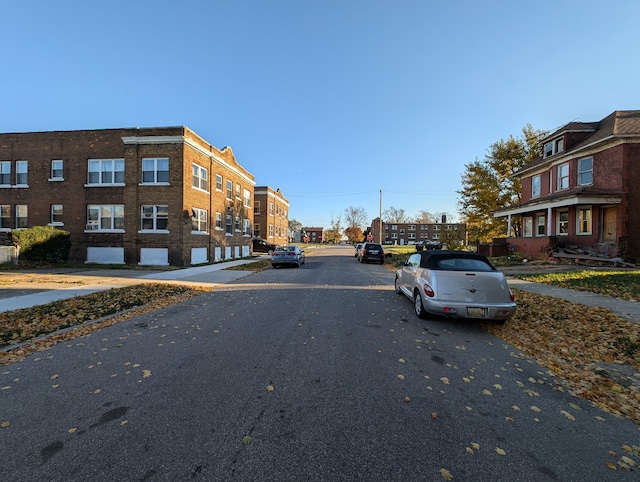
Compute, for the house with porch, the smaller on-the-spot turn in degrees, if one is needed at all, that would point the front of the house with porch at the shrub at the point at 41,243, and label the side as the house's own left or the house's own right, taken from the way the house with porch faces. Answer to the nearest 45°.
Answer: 0° — it already faces it

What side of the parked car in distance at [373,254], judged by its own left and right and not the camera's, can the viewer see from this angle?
back

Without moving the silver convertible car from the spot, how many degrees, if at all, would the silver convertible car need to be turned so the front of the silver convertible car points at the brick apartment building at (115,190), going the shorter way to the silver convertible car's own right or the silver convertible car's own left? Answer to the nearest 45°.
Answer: approximately 45° to the silver convertible car's own left

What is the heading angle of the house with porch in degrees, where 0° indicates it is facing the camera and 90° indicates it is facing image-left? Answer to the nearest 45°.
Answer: approximately 45°

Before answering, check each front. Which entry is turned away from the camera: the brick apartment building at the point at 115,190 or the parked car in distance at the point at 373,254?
the parked car in distance

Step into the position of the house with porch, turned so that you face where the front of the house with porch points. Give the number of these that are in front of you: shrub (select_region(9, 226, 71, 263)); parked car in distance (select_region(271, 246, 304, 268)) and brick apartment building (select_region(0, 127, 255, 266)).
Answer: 3

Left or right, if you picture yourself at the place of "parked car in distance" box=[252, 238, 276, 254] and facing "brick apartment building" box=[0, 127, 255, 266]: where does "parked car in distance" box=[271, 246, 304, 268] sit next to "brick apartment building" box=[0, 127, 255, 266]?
left

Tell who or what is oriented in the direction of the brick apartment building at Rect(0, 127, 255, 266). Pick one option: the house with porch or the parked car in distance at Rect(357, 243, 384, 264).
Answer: the house with porch

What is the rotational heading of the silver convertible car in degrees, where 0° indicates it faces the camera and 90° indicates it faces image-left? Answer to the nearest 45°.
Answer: approximately 135°
